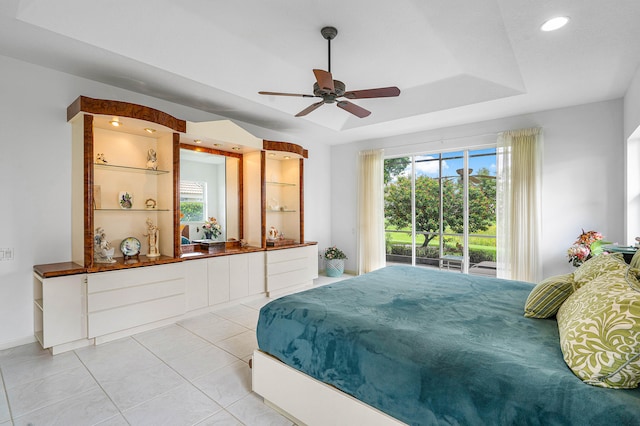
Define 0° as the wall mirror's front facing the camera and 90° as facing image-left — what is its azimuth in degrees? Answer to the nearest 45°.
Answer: approximately 315°

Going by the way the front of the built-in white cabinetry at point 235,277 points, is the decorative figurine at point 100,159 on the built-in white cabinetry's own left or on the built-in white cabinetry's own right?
on the built-in white cabinetry's own right

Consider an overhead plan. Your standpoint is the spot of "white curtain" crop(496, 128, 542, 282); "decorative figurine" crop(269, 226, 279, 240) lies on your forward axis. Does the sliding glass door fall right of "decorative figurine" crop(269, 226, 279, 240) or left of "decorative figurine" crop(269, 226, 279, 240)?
right

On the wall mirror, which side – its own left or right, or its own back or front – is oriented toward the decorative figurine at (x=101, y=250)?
right

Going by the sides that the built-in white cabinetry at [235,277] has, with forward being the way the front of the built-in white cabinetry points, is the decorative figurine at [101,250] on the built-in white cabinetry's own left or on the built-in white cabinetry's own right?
on the built-in white cabinetry's own right

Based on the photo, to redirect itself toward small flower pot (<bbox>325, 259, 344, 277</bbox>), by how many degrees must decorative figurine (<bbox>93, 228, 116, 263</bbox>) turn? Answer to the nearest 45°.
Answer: approximately 45° to its left
